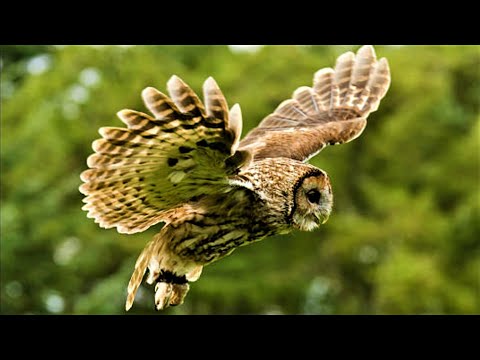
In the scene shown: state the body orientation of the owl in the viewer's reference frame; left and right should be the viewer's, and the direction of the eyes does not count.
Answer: facing to the right of the viewer
